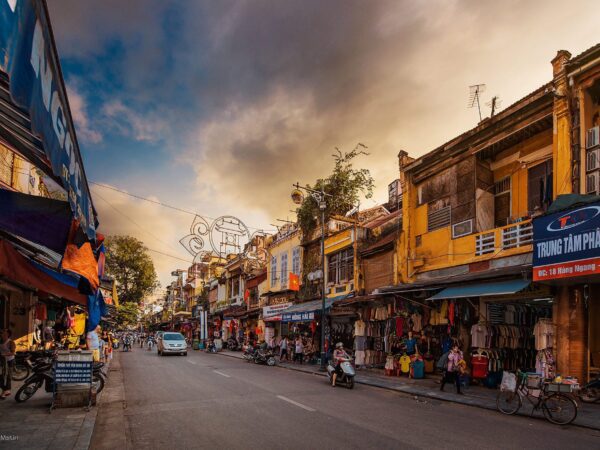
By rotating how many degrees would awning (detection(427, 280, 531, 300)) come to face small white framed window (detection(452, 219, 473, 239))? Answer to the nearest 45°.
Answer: approximately 135° to its right

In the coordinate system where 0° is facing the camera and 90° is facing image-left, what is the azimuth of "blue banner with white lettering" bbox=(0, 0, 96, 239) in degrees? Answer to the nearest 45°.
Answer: approximately 315°

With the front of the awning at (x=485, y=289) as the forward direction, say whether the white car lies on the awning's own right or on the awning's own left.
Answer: on the awning's own right

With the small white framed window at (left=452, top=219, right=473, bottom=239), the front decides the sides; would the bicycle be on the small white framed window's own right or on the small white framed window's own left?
on the small white framed window's own left

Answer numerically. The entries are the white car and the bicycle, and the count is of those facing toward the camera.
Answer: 1

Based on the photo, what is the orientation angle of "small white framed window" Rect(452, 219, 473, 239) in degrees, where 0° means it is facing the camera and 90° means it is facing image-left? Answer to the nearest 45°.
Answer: approximately 45°

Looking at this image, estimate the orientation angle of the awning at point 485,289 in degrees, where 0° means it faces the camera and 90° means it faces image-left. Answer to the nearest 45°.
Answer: approximately 45°

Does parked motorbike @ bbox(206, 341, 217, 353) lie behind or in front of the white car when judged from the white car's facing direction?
behind
